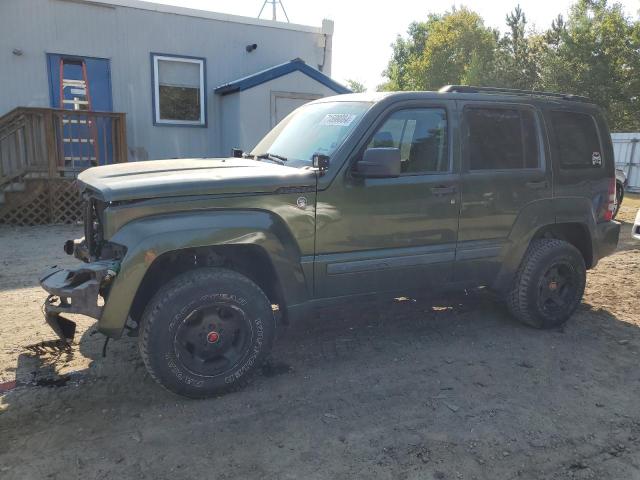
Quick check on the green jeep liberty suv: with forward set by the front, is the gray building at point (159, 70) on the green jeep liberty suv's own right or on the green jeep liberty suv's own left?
on the green jeep liberty suv's own right

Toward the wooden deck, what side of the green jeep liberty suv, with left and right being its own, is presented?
right

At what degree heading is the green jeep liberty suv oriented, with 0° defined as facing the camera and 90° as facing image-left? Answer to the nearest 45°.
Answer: approximately 45°

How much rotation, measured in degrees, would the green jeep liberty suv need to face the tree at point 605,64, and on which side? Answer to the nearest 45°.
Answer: approximately 180°

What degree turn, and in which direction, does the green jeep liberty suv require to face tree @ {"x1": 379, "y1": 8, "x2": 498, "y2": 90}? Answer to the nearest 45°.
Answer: approximately 135° to its right

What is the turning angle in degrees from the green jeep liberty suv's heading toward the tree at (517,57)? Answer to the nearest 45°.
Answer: approximately 135° to its right
